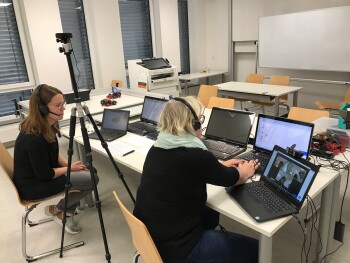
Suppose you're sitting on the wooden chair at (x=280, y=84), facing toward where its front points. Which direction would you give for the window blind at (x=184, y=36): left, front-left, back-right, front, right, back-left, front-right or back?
right

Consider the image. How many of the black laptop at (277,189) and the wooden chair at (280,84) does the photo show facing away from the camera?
0

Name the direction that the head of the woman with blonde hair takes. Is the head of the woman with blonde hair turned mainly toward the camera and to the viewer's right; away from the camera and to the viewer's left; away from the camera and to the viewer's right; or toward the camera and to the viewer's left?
away from the camera and to the viewer's right

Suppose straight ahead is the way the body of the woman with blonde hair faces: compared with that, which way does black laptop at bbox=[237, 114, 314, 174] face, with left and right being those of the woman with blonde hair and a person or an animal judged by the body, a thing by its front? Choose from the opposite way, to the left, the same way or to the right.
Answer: the opposite way

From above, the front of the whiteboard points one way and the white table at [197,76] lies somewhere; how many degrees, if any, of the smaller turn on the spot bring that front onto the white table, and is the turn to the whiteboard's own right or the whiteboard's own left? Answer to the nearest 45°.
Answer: approximately 45° to the whiteboard's own right

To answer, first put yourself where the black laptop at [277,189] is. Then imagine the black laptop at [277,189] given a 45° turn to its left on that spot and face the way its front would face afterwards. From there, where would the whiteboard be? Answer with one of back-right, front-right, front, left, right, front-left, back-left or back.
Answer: back

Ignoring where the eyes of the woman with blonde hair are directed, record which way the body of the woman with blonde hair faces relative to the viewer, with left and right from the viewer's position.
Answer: facing away from the viewer and to the right of the viewer

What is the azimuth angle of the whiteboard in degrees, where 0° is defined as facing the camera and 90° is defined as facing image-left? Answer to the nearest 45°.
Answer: approximately 45°

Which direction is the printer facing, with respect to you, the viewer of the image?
facing the viewer and to the right of the viewer

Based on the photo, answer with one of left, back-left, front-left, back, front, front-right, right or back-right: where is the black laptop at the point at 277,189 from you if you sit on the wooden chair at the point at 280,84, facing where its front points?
front-left

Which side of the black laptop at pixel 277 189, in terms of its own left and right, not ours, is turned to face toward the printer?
right

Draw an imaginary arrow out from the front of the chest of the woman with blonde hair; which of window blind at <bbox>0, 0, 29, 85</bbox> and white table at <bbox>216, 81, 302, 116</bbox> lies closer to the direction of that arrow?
the white table

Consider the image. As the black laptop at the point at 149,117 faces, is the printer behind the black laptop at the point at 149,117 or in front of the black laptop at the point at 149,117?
behind

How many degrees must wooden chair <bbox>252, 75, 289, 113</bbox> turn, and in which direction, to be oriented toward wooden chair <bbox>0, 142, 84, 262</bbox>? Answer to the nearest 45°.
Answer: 0° — it already faces it

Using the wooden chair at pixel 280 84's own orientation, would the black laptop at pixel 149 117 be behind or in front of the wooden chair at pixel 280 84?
in front

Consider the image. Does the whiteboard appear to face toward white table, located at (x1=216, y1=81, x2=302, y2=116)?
yes

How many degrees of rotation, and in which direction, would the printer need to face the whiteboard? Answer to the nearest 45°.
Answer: approximately 45° to its left

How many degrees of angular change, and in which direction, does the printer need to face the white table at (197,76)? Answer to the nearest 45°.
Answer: approximately 90° to its left

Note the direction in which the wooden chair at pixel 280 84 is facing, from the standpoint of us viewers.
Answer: facing the viewer and to the left of the viewer
